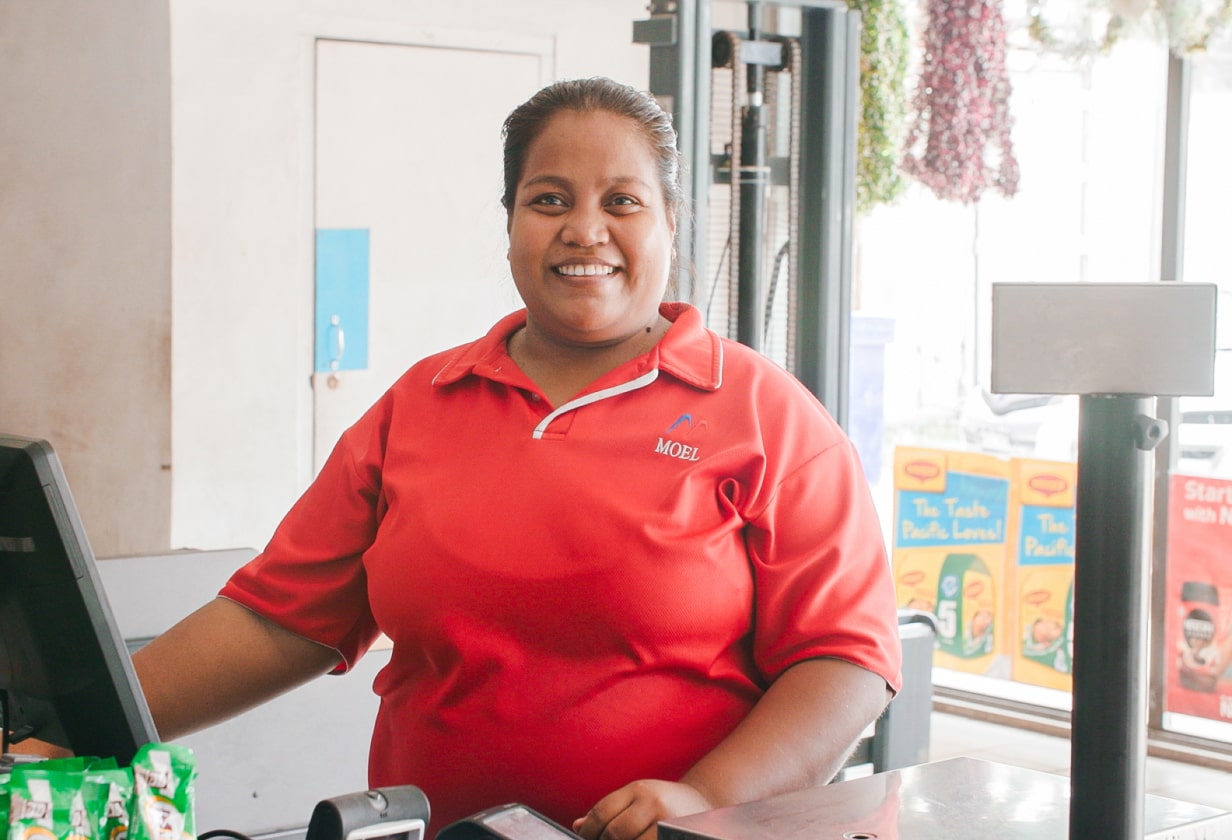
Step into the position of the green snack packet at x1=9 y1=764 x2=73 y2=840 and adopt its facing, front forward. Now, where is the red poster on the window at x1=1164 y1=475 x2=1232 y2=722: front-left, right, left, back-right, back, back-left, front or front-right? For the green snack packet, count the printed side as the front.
back-left

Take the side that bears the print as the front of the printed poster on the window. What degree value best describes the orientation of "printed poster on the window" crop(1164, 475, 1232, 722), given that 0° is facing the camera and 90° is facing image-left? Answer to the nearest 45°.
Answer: approximately 0°

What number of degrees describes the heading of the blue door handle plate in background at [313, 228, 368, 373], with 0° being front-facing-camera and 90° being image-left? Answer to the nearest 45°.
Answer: approximately 0°

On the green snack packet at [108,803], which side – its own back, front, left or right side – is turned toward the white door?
back

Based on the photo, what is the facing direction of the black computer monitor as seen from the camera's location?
facing away from the viewer and to the right of the viewer

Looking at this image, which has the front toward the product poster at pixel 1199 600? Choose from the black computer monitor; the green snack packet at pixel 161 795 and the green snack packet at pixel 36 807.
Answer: the black computer monitor

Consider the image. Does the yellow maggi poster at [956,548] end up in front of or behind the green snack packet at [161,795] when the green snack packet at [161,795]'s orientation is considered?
behind

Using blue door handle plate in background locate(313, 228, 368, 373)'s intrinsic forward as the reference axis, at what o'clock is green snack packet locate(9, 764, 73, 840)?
The green snack packet is roughly at 12 o'clock from the blue door handle plate in background.
